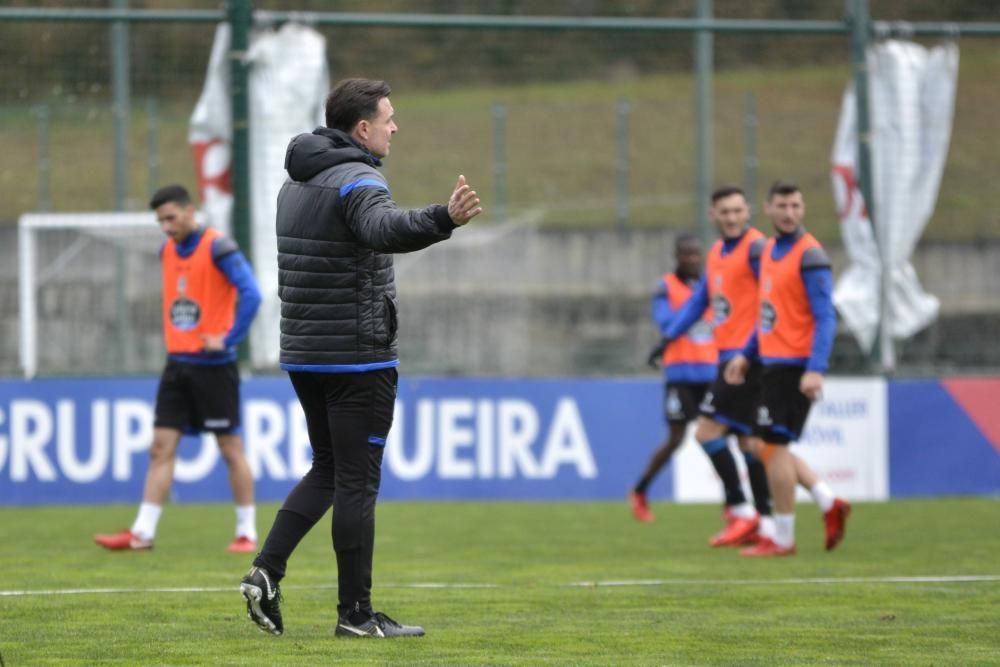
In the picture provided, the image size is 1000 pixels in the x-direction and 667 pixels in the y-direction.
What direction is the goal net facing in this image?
toward the camera

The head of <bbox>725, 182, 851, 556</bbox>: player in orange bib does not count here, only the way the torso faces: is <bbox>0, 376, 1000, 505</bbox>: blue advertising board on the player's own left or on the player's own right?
on the player's own right

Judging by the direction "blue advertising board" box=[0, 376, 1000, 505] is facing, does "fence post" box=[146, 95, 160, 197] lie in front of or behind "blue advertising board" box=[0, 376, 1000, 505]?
behind

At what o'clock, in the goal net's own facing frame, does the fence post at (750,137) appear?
The fence post is roughly at 8 o'clock from the goal net.

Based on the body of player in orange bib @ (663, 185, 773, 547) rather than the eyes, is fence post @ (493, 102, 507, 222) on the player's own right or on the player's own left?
on the player's own right

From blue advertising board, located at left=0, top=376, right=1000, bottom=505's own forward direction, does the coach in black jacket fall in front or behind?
in front

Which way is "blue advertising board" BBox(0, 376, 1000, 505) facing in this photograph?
toward the camera

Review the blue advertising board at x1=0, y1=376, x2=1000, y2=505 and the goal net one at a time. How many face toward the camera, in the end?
2

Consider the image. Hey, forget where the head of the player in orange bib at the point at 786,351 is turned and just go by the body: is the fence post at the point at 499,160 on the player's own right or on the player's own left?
on the player's own right

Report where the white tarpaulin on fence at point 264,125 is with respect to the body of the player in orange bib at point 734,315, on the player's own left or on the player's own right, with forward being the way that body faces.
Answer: on the player's own right

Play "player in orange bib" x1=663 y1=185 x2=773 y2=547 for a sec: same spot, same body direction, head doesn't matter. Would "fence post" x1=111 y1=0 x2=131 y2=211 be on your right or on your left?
on your right

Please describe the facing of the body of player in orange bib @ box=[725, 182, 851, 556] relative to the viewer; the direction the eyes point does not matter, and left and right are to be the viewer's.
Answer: facing the viewer and to the left of the viewer
